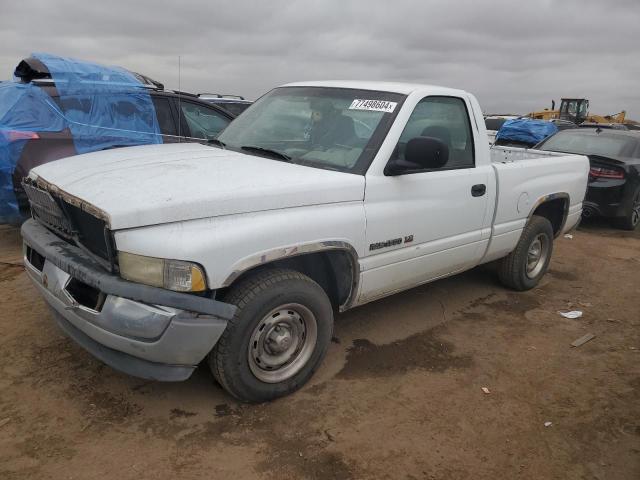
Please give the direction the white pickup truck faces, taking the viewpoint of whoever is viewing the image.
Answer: facing the viewer and to the left of the viewer

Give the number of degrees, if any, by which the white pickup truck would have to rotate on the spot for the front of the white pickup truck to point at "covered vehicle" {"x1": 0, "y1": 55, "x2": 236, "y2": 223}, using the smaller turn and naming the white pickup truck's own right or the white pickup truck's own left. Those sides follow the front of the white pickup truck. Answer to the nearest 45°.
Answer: approximately 90° to the white pickup truck's own right

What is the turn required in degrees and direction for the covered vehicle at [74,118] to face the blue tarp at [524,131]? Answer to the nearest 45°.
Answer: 0° — it already faces it

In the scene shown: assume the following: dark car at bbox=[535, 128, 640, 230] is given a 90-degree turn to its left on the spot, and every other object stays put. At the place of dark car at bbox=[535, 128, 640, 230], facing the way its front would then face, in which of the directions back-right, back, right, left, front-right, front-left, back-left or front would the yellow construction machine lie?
front-right

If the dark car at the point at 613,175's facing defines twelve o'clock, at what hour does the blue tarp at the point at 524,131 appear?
The blue tarp is roughly at 10 o'clock from the dark car.

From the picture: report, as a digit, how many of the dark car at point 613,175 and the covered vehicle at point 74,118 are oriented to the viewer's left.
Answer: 0

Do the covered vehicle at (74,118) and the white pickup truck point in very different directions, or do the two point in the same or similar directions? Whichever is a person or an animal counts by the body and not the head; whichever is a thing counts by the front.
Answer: very different directions

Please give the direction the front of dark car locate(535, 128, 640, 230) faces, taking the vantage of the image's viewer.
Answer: facing away from the viewer and to the right of the viewer

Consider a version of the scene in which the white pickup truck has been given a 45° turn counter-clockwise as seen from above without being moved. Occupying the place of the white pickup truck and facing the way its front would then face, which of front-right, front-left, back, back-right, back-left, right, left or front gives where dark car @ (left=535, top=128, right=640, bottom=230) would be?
back-left

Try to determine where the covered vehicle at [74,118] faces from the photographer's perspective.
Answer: facing away from the viewer and to the right of the viewer
